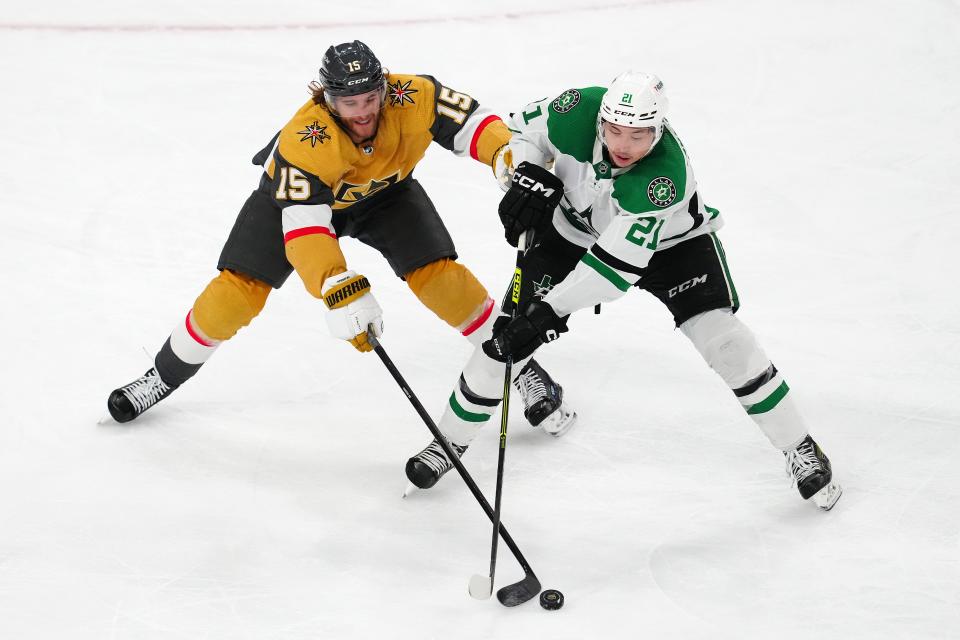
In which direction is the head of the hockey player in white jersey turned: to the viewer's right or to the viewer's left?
to the viewer's left

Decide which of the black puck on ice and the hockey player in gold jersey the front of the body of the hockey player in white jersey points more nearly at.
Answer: the black puck on ice

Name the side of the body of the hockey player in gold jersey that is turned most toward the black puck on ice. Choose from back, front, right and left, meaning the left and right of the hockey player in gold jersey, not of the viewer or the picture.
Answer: front

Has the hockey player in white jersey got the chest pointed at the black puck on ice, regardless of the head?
yes

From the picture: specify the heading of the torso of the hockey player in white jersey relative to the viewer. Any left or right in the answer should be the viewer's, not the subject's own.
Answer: facing the viewer and to the left of the viewer

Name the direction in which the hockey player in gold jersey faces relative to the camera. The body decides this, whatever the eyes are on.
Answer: toward the camera

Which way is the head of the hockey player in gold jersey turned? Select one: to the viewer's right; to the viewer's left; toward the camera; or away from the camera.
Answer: toward the camera

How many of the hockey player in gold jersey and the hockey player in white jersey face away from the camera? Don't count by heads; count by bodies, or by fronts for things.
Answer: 0

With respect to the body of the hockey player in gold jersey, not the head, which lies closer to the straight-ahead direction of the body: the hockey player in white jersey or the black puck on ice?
the black puck on ice

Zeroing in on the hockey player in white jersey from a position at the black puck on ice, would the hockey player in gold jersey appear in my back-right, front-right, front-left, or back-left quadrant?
front-left

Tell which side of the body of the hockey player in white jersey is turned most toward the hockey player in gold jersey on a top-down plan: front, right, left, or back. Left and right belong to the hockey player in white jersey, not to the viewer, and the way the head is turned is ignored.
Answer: right
